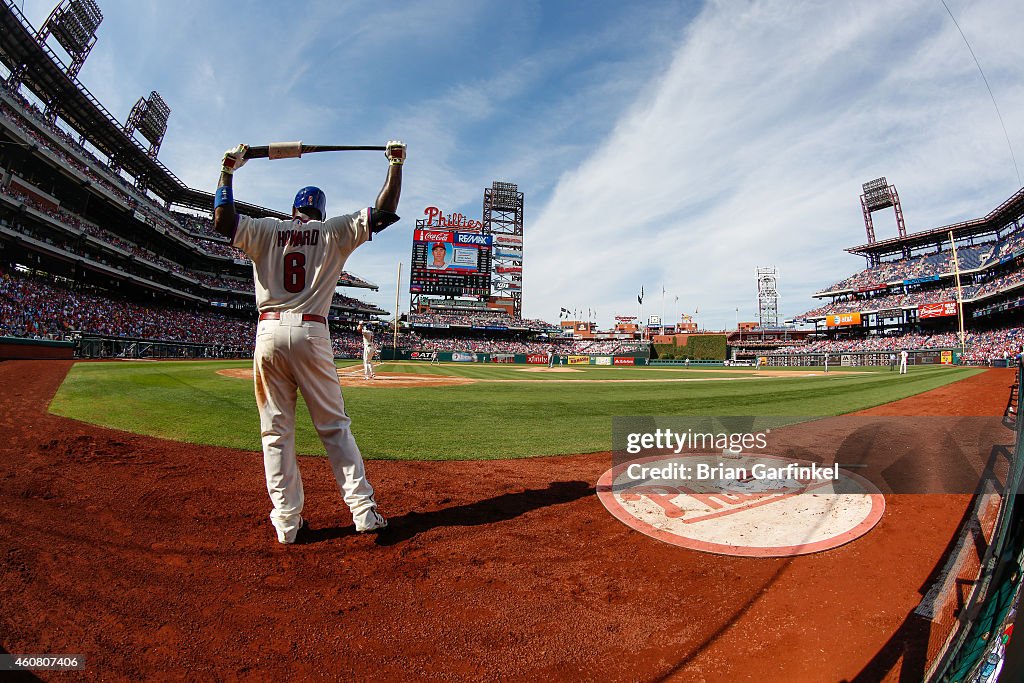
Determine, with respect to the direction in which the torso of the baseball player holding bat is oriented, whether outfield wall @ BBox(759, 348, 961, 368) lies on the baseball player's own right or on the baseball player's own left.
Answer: on the baseball player's own right

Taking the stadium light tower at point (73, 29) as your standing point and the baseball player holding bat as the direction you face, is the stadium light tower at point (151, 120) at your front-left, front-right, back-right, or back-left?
back-left

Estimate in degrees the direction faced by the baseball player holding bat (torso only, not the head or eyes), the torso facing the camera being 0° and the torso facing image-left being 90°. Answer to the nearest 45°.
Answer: approximately 180°

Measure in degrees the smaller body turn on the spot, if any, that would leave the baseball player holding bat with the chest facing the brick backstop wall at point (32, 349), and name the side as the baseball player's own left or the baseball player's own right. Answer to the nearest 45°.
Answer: approximately 45° to the baseball player's own left
